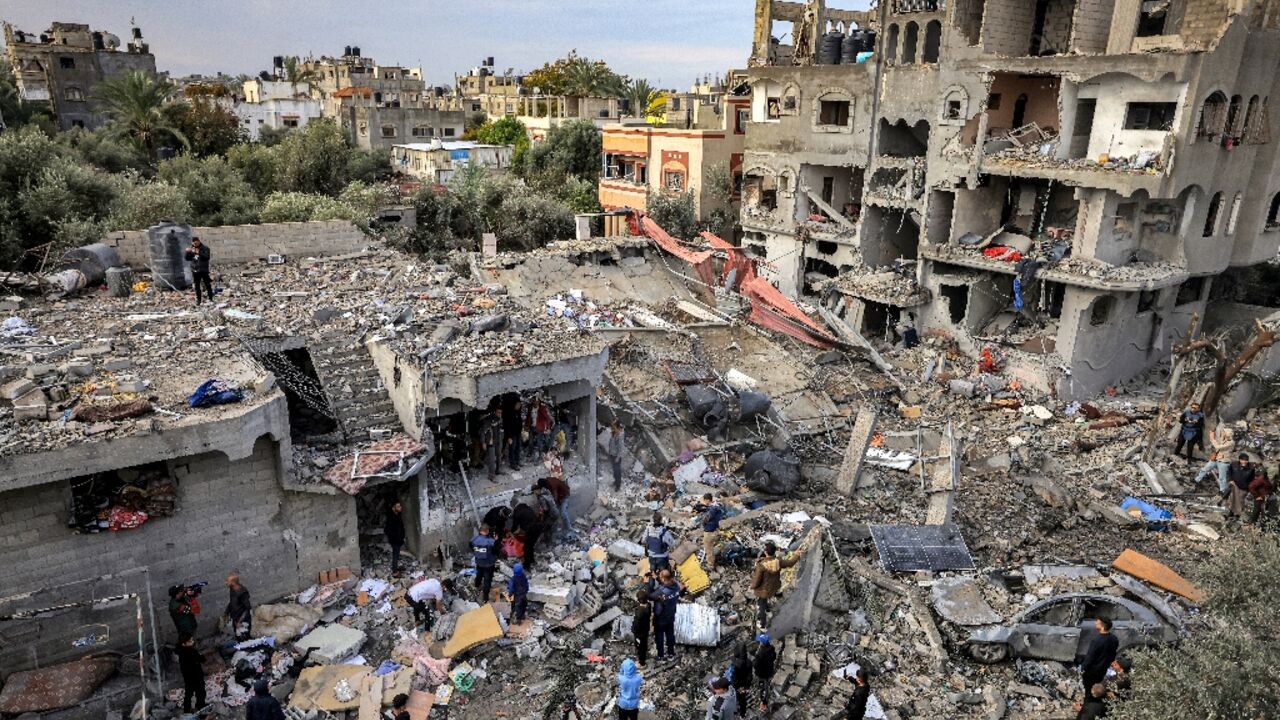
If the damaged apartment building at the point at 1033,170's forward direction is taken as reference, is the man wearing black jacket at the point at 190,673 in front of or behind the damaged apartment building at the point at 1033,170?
in front

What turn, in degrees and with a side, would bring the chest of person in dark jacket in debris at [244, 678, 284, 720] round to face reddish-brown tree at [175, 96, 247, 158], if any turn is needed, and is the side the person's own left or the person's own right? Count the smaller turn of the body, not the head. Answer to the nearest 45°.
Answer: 0° — they already face it

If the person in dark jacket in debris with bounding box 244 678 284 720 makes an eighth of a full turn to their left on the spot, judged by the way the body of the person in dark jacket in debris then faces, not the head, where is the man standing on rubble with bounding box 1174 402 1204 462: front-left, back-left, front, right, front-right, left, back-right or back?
back-right

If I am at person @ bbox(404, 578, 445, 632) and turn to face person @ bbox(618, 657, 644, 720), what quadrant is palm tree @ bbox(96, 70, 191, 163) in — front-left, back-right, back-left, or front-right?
back-left

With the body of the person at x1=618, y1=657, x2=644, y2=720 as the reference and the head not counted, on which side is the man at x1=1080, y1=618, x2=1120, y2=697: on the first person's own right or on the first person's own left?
on the first person's own right

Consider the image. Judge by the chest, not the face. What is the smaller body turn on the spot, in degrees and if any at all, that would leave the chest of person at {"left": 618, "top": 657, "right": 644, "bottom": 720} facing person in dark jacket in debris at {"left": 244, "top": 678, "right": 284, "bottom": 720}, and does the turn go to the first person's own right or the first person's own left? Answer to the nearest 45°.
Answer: approximately 90° to the first person's own left

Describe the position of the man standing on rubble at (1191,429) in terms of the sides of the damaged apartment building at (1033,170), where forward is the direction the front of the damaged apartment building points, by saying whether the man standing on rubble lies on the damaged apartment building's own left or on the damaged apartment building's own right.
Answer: on the damaged apartment building's own left

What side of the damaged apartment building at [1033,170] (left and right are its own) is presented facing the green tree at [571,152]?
right

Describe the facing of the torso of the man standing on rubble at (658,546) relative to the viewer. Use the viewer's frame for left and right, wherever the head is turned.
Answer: facing away from the viewer

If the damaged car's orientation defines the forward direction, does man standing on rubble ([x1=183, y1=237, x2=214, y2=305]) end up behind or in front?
in front

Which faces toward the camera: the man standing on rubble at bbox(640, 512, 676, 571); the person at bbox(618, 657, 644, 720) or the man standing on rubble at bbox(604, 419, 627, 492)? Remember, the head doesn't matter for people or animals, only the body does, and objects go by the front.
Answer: the man standing on rubble at bbox(604, 419, 627, 492)

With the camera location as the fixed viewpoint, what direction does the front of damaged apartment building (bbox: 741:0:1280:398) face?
facing the viewer and to the left of the viewer

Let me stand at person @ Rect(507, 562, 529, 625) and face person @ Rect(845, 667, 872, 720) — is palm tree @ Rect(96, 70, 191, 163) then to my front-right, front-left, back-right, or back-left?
back-left

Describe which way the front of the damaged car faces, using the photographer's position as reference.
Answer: facing to the left of the viewer

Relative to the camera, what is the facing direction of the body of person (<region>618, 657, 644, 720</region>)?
away from the camera

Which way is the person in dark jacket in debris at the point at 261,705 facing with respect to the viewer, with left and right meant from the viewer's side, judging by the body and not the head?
facing away from the viewer
